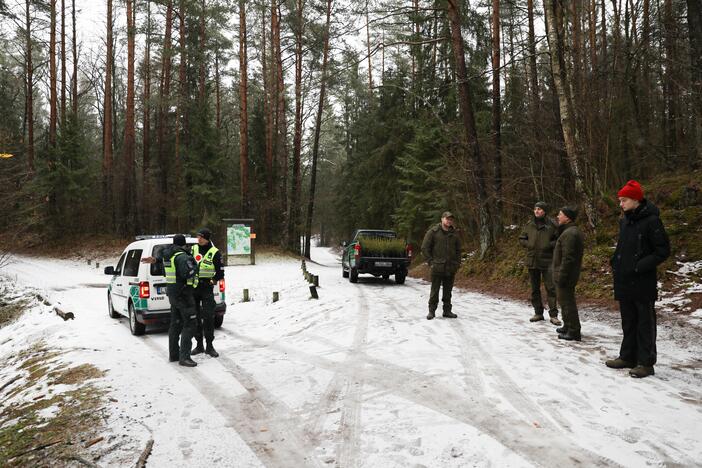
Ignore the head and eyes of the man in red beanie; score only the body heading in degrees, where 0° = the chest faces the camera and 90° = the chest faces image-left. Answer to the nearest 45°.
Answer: approximately 45°

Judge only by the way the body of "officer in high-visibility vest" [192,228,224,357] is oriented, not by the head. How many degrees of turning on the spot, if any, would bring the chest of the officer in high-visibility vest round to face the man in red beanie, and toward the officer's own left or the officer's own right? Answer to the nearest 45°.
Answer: approximately 90° to the officer's own left

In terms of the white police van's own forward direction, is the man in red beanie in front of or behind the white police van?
behind

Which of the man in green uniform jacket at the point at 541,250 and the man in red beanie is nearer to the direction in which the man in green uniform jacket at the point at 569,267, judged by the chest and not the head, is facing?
the man in green uniform jacket

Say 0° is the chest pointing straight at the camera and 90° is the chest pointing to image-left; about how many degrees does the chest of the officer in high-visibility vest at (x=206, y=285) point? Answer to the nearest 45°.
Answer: approximately 45°

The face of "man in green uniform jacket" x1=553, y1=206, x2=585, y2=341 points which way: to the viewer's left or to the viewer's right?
to the viewer's left

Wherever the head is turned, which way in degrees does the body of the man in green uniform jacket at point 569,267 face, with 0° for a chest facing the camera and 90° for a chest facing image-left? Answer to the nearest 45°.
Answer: approximately 90°

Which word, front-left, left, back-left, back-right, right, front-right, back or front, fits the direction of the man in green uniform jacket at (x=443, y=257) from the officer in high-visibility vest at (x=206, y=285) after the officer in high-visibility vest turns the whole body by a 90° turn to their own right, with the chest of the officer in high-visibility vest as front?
back-right

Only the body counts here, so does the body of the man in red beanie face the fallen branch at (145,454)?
yes

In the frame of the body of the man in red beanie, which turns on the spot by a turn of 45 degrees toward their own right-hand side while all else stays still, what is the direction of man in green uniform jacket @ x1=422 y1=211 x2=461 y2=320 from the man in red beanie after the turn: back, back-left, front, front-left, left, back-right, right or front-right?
front-right

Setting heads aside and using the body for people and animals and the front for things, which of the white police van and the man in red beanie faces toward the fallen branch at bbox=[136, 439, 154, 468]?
the man in red beanie
